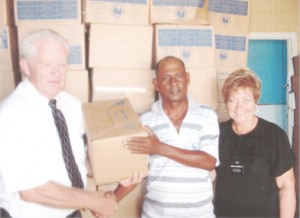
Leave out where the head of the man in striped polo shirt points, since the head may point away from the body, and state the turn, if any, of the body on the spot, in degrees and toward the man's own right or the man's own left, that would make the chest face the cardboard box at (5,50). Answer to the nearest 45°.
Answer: approximately 90° to the man's own right

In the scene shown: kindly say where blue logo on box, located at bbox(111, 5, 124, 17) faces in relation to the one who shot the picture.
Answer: facing the viewer

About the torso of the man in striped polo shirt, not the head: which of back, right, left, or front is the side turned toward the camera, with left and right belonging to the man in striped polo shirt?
front

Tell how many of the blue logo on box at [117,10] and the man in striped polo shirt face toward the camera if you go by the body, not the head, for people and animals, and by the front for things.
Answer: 2
